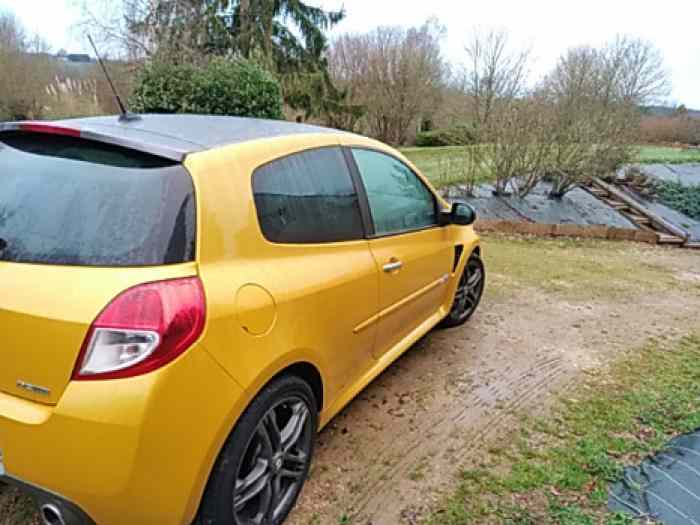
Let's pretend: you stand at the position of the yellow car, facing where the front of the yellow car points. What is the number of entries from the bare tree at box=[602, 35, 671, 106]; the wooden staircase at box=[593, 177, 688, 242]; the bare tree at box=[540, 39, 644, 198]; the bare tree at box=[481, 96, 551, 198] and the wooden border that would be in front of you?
5

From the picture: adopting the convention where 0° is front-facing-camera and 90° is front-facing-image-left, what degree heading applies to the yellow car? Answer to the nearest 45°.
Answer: approximately 225°

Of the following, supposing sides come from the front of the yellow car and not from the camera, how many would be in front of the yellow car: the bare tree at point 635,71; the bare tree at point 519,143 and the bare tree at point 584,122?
3

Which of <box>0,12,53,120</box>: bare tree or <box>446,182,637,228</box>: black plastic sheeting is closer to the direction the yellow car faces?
the black plastic sheeting

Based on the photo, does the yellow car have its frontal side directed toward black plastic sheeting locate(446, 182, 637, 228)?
yes

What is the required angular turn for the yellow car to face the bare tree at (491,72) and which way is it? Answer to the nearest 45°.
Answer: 0° — it already faces it

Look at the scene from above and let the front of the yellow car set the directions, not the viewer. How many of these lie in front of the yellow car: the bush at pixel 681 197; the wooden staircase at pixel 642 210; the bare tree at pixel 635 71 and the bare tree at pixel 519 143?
4

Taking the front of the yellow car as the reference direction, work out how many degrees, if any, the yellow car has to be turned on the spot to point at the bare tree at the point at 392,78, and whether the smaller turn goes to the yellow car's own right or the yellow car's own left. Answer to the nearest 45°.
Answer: approximately 45° to the yellow car's own left

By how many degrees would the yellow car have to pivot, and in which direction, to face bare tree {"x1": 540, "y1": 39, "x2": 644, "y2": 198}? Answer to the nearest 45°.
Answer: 0° — it already faces it

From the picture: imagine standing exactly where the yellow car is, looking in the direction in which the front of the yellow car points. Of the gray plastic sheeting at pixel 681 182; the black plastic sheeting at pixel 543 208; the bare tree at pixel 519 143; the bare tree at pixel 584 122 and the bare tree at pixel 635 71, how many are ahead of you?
5

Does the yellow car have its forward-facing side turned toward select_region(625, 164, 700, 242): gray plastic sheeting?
yes

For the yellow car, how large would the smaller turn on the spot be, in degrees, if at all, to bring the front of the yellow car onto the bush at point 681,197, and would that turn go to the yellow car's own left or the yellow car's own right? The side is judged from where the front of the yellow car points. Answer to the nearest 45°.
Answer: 0° — it already faces it

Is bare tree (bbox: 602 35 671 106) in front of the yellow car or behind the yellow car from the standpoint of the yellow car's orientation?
in front

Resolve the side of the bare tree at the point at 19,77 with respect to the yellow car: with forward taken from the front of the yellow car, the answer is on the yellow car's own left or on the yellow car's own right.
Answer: on the yellow car's own left

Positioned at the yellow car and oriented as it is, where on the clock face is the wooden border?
The wooden border is roughly at 12 o'clock from the yellow car.
